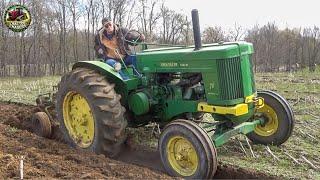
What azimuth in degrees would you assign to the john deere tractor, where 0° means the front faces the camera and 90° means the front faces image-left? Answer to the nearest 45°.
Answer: approximately 315°

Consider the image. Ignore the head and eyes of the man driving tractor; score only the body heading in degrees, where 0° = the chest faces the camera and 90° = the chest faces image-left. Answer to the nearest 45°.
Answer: approximately 315°
